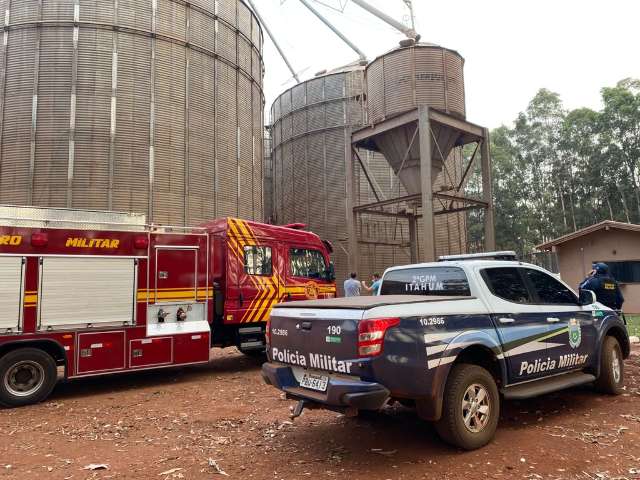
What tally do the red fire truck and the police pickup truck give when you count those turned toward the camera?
0

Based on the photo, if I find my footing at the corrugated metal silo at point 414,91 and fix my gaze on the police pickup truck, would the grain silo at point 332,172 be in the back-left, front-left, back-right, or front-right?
back-right

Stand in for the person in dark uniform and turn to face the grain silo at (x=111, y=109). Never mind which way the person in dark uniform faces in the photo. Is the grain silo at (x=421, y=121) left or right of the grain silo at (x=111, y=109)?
right

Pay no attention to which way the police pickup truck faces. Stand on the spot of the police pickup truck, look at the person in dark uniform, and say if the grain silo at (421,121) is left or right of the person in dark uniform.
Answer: left

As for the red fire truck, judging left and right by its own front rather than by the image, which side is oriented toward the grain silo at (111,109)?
left

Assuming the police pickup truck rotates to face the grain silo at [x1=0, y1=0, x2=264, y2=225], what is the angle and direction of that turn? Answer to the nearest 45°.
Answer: approximately 90° to its left

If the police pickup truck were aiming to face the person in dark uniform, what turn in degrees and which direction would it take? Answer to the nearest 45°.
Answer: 0° — it already faces them

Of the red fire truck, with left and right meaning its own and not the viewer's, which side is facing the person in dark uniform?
front

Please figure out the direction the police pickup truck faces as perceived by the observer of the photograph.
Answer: facing away from the viewer and to the right of the viewer

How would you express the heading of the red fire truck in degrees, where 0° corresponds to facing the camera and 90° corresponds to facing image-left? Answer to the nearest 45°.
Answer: approximately 270°

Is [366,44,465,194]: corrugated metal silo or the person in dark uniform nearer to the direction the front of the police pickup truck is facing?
the person in dark uniform

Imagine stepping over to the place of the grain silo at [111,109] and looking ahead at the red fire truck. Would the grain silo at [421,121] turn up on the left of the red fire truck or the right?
left

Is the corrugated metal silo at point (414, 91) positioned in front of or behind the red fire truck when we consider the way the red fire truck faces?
in front

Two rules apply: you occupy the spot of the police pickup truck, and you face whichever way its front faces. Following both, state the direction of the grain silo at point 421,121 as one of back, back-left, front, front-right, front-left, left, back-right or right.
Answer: front-left
